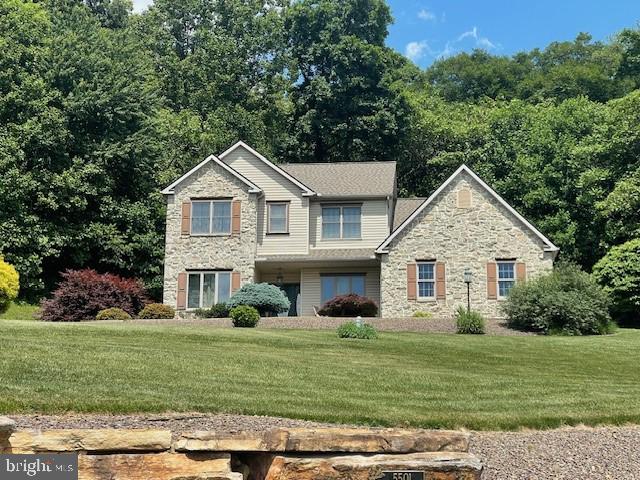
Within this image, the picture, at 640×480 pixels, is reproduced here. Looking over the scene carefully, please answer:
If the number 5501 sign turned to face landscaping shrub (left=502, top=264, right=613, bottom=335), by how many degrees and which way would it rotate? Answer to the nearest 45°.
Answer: approximately 180°

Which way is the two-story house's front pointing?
toward the camera

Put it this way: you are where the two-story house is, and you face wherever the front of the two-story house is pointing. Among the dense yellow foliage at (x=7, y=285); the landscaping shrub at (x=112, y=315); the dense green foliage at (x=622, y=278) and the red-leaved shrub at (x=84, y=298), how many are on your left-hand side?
1

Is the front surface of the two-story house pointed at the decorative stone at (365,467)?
yes

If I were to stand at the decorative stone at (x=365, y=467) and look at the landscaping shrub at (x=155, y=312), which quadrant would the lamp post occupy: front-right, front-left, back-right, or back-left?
front-right

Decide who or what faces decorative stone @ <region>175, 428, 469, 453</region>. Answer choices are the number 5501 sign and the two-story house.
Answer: the two-story house

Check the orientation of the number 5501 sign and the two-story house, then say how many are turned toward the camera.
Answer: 2

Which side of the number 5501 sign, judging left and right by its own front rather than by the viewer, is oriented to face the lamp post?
back

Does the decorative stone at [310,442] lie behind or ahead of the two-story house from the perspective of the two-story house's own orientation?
ahead

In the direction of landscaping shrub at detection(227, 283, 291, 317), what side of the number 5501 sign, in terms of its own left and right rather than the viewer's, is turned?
back

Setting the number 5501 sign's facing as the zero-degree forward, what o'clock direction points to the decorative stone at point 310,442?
The decorative stone is roughly at 3 o'clock from the number 5501 sign.

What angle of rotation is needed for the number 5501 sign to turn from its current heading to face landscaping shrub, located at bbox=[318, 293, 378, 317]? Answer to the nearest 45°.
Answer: approximately 180°

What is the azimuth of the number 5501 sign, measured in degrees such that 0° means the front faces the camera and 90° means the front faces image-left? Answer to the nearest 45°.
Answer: approximately 0°

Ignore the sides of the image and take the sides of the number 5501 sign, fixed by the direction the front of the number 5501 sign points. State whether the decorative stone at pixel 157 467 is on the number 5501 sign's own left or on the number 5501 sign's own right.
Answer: on the number 5501 sign's own right

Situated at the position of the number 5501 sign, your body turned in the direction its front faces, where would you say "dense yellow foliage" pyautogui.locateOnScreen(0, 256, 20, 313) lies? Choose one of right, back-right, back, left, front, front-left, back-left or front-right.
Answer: back-right

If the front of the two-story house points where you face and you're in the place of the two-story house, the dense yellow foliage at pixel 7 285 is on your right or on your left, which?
on your right

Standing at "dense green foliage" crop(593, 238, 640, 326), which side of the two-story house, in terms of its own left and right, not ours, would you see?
left

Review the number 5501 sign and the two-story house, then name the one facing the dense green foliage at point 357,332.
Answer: the two-story house
